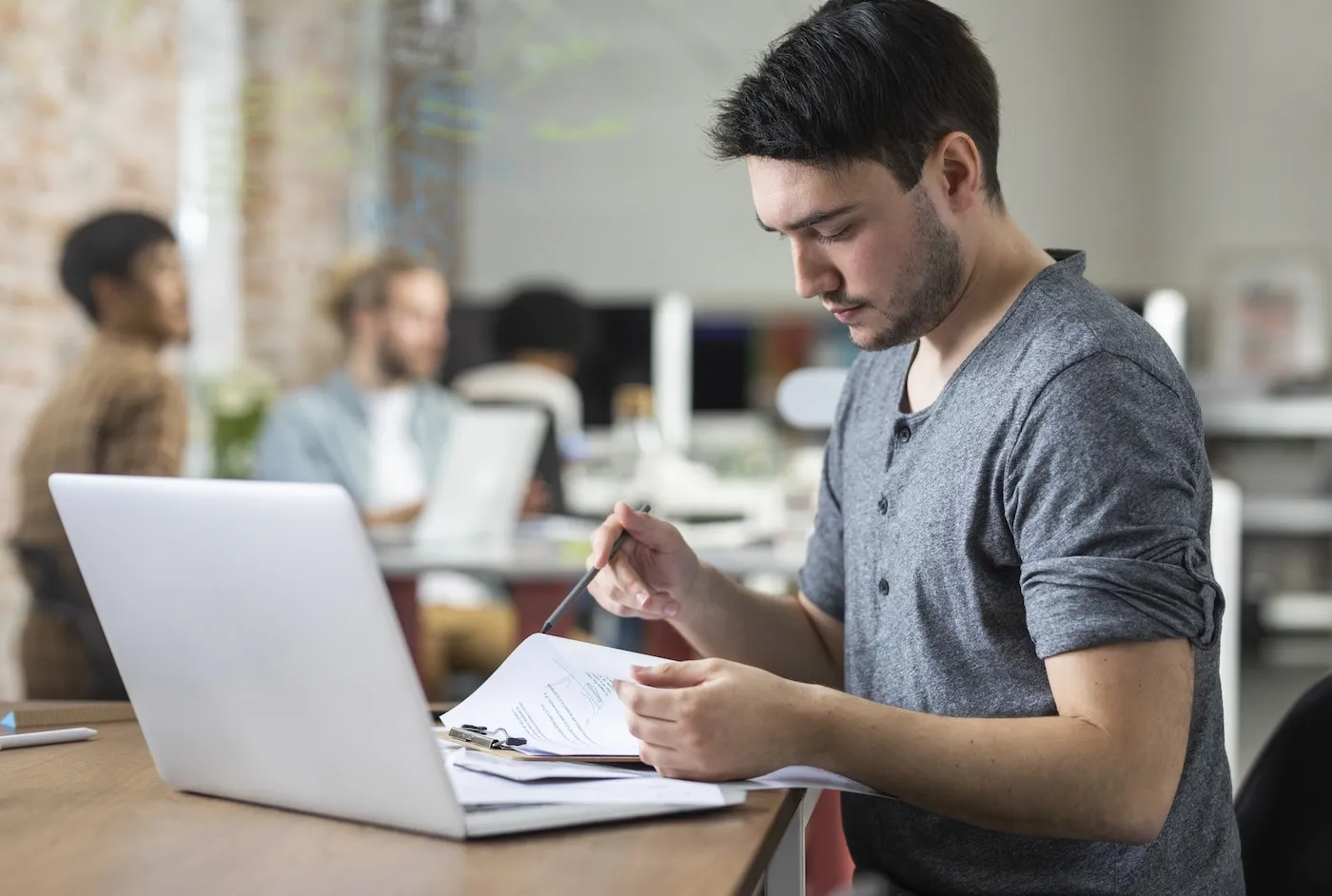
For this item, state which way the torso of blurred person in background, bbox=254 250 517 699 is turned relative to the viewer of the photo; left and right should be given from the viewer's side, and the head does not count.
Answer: facing the viewer and to the right of the viewer

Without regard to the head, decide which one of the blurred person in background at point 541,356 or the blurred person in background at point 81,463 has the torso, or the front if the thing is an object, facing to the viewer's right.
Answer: the blurred person in background at point 81,463

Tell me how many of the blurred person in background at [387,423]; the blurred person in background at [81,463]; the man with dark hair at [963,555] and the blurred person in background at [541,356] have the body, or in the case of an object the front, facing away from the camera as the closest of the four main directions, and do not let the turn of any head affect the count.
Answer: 1

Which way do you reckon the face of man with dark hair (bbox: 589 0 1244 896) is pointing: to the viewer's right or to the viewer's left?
to the viewer's left

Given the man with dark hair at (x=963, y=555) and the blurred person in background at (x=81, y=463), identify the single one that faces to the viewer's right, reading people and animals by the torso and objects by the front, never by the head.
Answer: the blurred person in background

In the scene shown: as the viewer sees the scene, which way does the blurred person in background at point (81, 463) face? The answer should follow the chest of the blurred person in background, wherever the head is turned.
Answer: to the viewer's right

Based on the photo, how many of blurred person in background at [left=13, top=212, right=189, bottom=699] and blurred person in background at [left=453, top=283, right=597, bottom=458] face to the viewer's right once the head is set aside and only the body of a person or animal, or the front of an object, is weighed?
1

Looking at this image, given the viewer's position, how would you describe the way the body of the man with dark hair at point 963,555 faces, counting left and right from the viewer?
facing the viewer and to the left of the viewer

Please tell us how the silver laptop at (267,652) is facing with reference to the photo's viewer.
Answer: facing away from the viewer and to the right of the viewer

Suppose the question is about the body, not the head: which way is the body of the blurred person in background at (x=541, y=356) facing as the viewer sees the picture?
away from the camera
